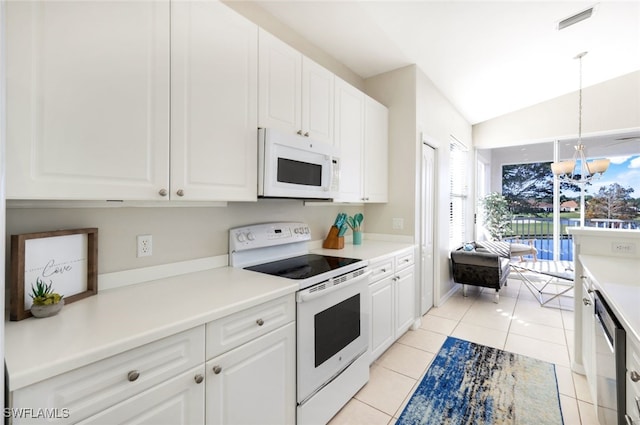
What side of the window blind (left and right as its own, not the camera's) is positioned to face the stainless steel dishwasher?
right

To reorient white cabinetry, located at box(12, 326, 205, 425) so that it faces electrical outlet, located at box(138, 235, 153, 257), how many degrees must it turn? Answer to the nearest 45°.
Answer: approximately 135° to its left

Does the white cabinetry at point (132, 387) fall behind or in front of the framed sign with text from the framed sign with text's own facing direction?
in front

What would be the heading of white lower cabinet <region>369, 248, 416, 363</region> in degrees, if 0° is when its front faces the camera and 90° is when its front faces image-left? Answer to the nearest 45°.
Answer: approximately 315°

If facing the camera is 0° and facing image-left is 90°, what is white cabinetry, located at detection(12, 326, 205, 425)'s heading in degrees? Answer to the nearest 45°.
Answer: approximately 315°

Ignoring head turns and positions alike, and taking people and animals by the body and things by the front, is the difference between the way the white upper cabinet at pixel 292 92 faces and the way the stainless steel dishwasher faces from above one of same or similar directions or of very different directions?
very different directions

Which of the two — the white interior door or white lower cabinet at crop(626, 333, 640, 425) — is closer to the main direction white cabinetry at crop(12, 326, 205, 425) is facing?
the white lower cabinet

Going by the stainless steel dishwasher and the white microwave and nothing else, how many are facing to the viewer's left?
1

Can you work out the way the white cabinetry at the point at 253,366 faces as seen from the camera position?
facing the viewer and to the right of the viewer
